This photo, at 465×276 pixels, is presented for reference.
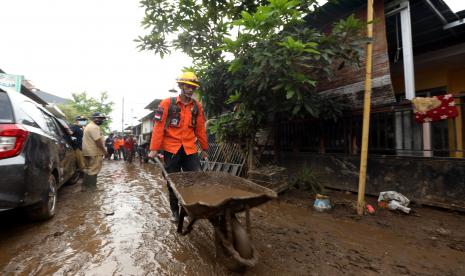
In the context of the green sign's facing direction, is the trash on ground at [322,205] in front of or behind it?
in front

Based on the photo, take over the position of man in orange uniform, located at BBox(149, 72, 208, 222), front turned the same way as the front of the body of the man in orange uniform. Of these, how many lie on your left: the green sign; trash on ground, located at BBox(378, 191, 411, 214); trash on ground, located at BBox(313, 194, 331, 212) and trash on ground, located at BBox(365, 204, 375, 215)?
3

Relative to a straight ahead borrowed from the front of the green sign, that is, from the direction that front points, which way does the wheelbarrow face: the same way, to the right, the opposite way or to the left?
the same way

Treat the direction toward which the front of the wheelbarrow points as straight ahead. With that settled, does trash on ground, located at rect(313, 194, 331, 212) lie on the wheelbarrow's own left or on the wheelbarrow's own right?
on the wheelbarrow's own left

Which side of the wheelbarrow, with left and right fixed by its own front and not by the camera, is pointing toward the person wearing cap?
back

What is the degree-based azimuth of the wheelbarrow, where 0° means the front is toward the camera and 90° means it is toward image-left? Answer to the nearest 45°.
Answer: approximately 315°

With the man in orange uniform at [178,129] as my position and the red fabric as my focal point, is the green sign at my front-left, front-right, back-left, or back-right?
back-left

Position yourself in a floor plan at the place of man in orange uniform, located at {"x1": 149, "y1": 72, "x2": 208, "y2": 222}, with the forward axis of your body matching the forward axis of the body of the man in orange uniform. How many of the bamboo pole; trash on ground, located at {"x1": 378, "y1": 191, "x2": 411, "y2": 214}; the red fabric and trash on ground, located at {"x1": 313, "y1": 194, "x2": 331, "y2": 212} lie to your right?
0

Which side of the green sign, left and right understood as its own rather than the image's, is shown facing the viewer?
front

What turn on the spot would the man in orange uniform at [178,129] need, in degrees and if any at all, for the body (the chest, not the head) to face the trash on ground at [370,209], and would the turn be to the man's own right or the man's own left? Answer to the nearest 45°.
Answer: approximately 90° to the man's own left

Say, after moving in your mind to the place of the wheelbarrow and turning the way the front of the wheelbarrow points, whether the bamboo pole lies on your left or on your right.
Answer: on your left

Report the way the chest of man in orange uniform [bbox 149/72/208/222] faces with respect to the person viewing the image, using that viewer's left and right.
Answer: facing the viewer

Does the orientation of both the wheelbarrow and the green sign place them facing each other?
no

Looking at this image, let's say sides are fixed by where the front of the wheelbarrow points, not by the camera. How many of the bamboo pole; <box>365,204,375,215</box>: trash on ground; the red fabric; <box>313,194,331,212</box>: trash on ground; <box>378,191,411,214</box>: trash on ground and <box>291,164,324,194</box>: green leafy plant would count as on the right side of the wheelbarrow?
0
